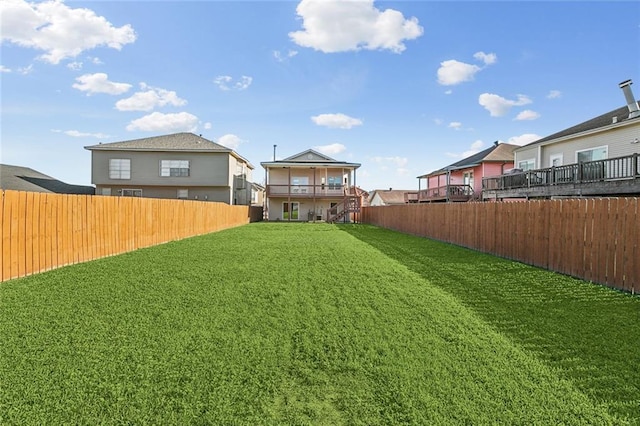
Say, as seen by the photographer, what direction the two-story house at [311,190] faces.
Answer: facing away from the viewer

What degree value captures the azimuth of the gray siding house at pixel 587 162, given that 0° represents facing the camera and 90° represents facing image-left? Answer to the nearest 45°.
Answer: approximately 225°

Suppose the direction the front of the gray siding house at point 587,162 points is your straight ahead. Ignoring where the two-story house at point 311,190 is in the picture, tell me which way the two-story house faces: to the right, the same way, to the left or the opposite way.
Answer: to the left
